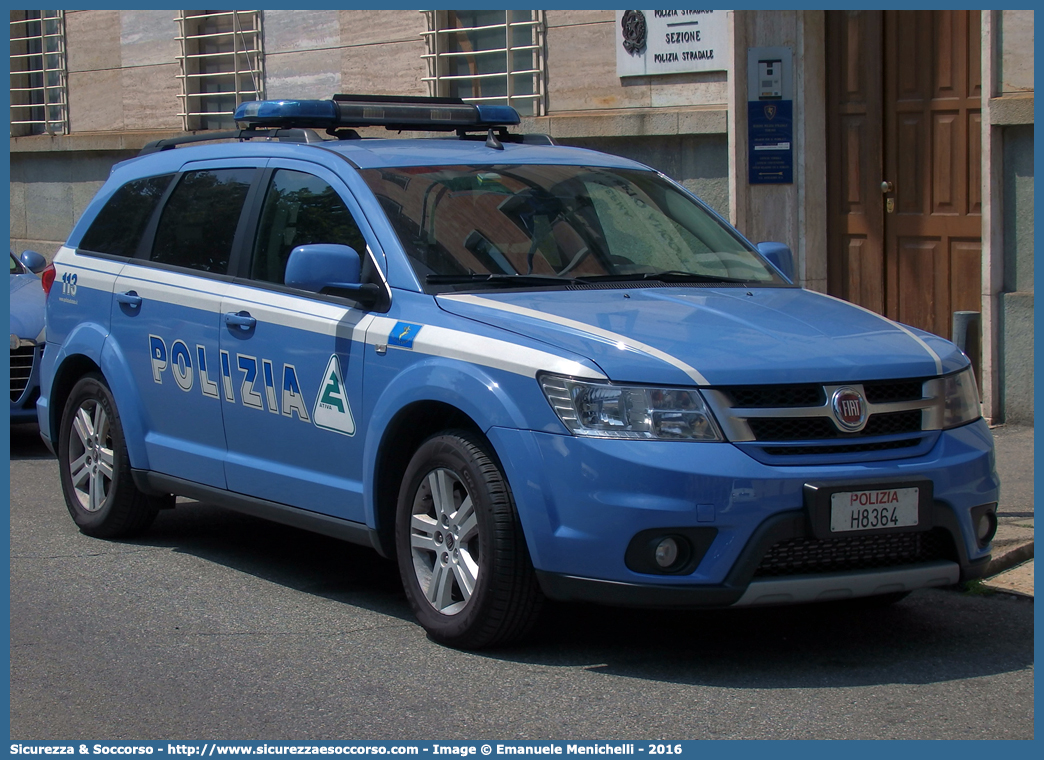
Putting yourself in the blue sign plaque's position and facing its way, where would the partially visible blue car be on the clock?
The partially visible blue car is roughly at 2 o'clock from the blue sign plaque.

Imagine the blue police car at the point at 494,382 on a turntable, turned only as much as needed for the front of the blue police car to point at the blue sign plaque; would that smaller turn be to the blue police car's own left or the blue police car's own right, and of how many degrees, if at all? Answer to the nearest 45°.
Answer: approximately 135° to the blue police car's own left

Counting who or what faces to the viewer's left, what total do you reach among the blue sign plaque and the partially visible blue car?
0

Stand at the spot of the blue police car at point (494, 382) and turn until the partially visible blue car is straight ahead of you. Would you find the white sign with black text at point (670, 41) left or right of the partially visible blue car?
right

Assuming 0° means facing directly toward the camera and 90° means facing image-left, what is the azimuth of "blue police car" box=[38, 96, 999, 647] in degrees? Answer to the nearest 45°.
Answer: approximately 315°

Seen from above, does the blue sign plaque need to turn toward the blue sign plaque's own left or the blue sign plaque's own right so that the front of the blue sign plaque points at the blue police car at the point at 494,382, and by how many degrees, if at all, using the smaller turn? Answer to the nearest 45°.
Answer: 0° — it already faces it

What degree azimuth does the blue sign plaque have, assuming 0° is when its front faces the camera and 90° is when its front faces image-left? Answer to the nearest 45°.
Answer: approximately 0°

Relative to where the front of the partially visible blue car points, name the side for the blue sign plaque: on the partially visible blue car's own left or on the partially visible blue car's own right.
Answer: on the partially visible blue car's own left

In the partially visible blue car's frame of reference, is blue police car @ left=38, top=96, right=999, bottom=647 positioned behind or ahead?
ahead

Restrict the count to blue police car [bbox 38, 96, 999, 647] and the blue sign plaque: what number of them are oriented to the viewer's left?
0
